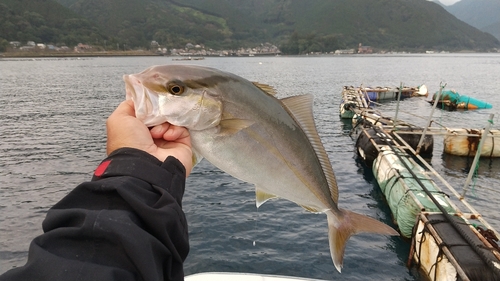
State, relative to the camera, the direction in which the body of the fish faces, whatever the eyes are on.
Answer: to the viewer's left

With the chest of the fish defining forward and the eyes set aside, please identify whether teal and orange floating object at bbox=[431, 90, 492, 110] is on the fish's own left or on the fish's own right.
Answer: on the fish's own right

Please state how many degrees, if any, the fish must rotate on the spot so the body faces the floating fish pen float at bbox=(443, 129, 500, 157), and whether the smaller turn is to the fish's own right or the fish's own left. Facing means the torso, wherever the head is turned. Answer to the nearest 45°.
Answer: approximately 135° to the fish's own right
